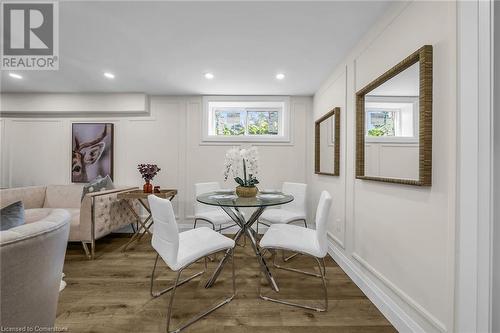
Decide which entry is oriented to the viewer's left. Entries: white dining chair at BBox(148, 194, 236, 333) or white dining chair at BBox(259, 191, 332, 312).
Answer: white dining chair at BBox(259, 191, 332, 312)

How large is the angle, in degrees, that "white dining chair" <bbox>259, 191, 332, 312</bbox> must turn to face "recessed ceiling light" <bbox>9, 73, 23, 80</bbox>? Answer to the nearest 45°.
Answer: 0° — it already faces it

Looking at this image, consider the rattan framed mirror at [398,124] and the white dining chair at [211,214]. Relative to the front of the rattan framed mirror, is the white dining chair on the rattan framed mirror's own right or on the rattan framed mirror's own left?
on the rattan framed mirror's own right

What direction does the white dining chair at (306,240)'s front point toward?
to the viewer's left

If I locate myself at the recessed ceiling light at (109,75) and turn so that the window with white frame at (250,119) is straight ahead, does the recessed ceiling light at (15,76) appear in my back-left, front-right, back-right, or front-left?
back-left

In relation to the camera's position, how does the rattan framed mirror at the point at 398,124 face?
facing the viewer and to the left of the viewer

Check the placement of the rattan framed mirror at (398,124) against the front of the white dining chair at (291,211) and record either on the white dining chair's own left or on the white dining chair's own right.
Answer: on the white dining chair's own left

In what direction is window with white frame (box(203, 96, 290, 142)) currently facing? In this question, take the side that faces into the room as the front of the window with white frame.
toward the camera

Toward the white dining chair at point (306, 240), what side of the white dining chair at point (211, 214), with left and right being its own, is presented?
front

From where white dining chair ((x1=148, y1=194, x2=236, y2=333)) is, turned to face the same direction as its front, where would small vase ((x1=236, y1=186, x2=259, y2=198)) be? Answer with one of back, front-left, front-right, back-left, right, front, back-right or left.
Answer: front

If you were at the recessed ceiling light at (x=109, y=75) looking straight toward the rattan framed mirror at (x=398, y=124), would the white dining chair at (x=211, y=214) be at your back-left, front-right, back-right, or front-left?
front-left

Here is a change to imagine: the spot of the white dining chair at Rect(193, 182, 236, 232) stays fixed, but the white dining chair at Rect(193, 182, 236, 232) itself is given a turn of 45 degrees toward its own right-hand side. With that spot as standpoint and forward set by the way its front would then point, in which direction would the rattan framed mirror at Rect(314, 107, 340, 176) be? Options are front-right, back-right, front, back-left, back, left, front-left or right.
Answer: left

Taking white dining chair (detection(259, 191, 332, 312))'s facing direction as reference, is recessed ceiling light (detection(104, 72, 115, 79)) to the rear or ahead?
ahead
